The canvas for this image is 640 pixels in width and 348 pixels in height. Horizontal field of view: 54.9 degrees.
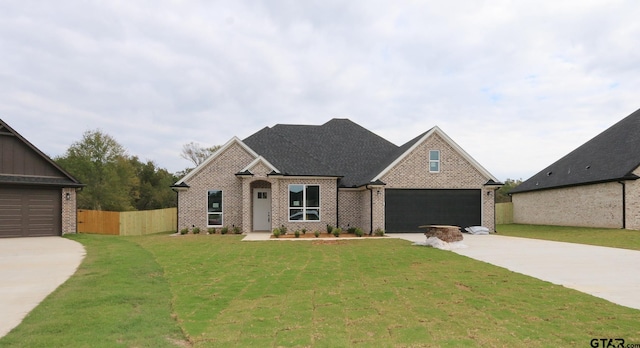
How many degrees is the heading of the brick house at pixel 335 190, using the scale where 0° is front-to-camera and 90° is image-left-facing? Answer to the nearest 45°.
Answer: approximately 0°

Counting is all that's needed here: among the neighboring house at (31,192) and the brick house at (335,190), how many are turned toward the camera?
2

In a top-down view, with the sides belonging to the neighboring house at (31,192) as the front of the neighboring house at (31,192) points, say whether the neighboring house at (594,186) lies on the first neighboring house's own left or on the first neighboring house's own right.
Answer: on the first neighboring house's own left

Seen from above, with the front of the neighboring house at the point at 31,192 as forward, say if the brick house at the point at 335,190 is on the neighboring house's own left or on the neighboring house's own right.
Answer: on the neighboring house's own left

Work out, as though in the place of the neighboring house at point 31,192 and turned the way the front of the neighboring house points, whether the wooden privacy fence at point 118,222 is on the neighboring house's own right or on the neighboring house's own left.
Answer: on the neighboring house's own left

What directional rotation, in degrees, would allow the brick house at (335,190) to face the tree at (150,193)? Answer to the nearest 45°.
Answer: approximately 135° to its right
